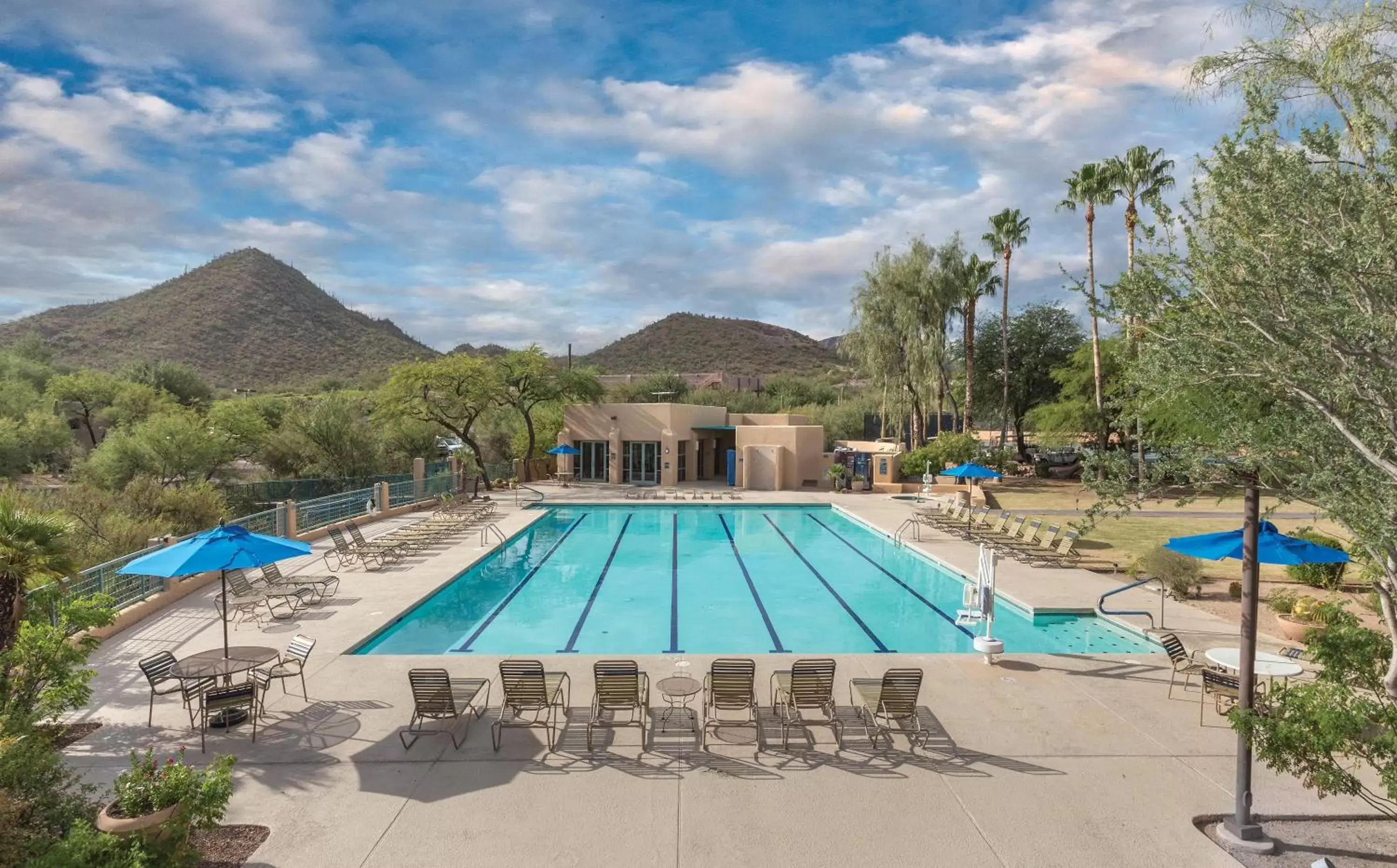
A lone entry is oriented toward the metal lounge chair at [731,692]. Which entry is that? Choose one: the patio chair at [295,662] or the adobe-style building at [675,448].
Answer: the adobe-style building

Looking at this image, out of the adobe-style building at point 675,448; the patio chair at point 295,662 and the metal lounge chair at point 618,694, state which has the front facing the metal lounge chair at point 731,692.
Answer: the adobe-style building

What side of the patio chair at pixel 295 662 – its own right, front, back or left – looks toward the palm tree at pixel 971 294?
back
